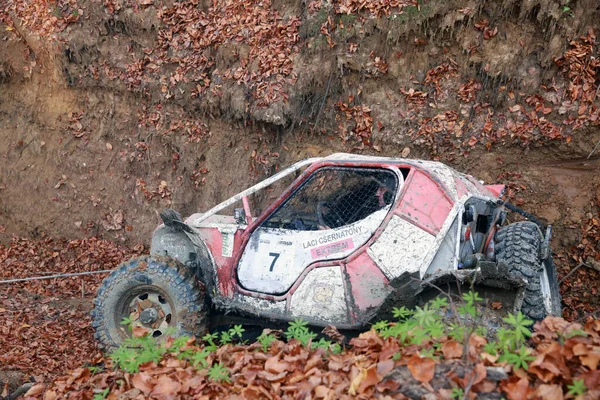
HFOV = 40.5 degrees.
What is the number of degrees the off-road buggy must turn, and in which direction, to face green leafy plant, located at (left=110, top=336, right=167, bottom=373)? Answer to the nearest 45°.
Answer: approximately 45° to its left

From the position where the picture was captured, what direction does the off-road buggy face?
facing to the left of the viewer

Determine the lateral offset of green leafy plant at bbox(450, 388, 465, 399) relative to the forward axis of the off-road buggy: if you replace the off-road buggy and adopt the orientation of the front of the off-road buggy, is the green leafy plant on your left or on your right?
on your left

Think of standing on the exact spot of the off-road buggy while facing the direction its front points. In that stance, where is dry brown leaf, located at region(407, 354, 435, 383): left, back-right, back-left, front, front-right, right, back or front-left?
left

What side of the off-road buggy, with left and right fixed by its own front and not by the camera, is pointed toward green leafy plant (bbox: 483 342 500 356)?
left

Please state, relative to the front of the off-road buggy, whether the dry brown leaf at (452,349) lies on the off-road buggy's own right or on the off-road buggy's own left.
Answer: on the off-road buggy's own left
